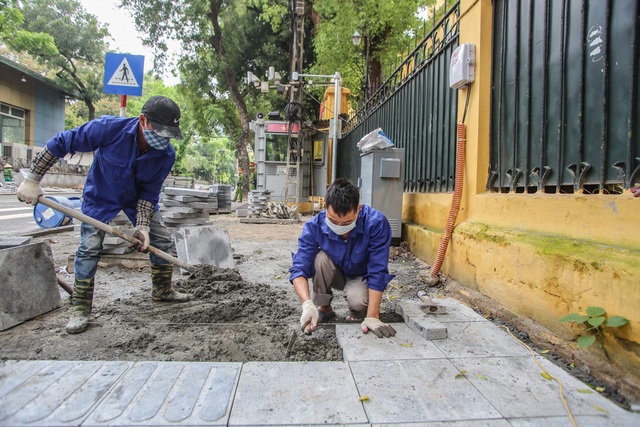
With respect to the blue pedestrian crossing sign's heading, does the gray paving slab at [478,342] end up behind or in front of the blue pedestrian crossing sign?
in front

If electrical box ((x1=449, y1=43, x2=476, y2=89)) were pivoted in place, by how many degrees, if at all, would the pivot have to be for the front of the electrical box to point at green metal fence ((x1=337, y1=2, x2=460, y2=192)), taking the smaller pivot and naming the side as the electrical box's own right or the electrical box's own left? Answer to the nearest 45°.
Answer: approximately 135° to the electrical box's own right

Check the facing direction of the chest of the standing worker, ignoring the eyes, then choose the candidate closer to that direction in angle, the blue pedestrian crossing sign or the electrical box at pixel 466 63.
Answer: the electrical box

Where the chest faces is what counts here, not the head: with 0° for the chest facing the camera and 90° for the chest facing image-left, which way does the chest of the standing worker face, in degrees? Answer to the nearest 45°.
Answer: approximately 315°

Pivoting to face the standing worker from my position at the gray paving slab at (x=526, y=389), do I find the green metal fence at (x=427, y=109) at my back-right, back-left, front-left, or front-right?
front-right

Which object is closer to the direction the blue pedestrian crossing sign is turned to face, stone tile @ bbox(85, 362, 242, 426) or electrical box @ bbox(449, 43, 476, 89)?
the stone tile

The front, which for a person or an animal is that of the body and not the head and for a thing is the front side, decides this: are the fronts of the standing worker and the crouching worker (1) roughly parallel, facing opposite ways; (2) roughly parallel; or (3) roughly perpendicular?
roughly perpendicular

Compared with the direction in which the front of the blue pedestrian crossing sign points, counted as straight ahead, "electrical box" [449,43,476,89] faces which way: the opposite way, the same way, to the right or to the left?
to the right

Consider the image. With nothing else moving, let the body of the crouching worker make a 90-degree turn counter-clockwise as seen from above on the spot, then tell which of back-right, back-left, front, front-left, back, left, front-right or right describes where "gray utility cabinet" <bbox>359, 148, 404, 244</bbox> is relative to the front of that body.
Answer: left

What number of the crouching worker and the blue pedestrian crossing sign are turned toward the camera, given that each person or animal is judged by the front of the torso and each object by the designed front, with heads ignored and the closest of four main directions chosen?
2

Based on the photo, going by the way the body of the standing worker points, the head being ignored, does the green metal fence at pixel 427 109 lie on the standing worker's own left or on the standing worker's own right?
on the standing worker's own left

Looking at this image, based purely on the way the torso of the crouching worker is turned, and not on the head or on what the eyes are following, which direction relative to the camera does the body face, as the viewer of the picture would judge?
toward the camera

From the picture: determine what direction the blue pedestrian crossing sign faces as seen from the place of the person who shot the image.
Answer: facing the viewer

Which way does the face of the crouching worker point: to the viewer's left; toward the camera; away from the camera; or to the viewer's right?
toward the camera

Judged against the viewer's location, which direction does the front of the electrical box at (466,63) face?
facing the viewer and to the left of the viewer
